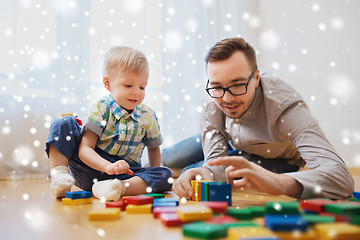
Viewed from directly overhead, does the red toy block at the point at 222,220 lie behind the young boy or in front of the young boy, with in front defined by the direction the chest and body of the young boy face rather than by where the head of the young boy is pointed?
in front

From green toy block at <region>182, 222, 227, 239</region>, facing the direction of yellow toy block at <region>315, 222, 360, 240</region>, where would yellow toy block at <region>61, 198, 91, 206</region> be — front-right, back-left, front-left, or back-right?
back-left

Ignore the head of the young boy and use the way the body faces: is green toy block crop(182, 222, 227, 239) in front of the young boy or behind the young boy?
in front

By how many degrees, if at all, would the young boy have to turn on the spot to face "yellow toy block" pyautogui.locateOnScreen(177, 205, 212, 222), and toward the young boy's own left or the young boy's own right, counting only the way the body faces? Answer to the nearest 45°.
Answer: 0° — they already face it

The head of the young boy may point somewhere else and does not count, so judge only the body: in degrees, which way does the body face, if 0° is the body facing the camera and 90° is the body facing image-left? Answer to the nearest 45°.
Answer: approximately 0°

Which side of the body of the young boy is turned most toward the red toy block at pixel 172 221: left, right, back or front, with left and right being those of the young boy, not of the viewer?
front

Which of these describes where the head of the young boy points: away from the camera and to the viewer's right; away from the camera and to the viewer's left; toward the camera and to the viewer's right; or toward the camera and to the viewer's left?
toward the camera and to the viewer's right

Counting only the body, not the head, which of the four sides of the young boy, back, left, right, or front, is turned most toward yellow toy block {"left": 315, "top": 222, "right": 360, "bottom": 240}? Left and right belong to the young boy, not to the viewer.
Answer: front
